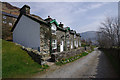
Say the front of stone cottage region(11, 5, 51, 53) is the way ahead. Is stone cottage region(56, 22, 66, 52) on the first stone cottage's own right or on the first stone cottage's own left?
on the first stone cottage's own left

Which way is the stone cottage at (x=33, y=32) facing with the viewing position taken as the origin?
facing the viewer and to the right of the viewer
